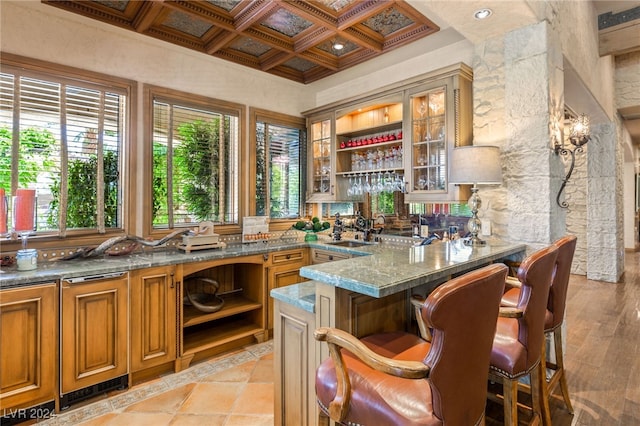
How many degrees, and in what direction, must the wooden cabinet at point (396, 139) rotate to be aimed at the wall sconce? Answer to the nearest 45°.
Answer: approximately 90° to its left

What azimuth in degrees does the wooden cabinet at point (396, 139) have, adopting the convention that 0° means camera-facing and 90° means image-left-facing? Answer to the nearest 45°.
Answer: approximately 45°

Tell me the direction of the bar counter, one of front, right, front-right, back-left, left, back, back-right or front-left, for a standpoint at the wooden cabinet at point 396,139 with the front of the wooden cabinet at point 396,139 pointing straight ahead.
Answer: front-left

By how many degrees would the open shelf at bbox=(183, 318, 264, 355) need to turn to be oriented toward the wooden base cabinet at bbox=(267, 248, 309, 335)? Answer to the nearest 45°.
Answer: approximately 45° to its left
